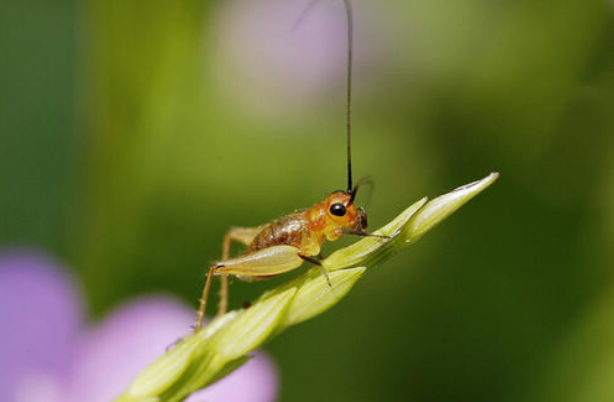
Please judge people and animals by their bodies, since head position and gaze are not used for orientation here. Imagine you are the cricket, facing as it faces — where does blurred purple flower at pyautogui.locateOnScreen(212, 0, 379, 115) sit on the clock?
The blurred purple flower is roughly at 9 o'clock from the cricket.

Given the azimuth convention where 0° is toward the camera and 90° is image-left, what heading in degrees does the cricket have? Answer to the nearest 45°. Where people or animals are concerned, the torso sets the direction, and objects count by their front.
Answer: approximately 270°
